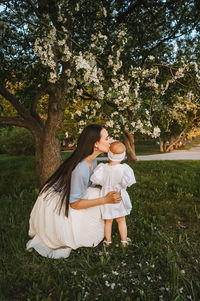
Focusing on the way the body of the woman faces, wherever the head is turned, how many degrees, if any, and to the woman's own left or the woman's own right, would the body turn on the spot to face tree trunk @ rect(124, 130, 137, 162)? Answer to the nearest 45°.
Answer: approximately 90° to the woman's own left

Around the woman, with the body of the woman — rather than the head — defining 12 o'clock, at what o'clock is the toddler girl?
The toddler girl is roughly at 12 o'clock from the woman.

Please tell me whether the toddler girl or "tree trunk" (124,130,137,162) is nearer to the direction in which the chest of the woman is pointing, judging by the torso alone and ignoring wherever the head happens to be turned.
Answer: the toddler girl

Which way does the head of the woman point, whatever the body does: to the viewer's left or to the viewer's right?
to the viewer's right

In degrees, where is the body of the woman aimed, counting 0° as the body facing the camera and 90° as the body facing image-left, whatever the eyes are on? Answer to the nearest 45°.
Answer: approximately 270°
